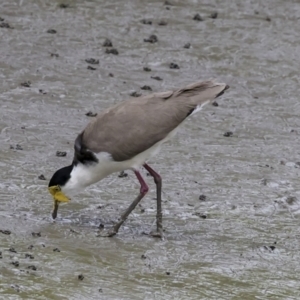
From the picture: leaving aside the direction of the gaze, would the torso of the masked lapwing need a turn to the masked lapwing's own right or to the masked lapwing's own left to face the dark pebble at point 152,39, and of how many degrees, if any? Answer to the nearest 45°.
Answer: approximately 90° to the masked lapwing's own right

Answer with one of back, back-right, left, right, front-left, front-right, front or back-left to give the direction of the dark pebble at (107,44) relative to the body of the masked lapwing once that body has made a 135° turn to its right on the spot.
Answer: front-left

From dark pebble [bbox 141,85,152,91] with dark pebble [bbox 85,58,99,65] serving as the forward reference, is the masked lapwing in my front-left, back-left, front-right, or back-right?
back-left

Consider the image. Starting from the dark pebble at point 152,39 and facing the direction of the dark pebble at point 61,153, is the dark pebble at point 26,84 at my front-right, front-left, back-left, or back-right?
front-right

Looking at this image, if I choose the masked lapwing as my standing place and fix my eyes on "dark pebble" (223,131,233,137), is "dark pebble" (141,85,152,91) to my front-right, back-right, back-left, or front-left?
front-left

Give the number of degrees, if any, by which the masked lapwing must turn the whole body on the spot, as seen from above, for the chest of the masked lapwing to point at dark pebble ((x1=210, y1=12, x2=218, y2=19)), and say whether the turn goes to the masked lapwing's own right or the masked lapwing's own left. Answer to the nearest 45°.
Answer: approximately 90° to the masked lapwing's own right

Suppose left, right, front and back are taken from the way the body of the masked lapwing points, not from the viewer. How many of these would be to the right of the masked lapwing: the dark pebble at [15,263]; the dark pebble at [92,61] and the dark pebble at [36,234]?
1

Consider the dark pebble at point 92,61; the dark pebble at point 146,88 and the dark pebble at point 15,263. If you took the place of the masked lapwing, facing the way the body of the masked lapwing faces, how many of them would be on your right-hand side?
2

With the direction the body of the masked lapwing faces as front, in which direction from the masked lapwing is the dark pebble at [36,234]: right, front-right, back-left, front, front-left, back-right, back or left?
front-left

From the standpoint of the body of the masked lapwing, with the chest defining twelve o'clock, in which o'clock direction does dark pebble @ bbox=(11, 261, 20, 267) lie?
The dark pebble is roughly at 10 o'clock from the masked lapwing.

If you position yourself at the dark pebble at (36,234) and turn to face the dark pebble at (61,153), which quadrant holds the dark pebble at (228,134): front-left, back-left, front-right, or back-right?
front-right

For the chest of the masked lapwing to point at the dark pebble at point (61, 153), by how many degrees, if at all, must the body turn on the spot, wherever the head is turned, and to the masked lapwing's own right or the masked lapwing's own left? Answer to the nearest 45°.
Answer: approximately 45° to the masked lapwing's own right

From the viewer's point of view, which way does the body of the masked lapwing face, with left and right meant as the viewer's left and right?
facing to the left of the viewer

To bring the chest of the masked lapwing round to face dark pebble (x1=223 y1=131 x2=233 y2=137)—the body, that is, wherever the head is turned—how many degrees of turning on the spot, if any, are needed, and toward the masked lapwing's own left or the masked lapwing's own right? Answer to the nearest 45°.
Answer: approximately 135° to the masked lapwing's own right
